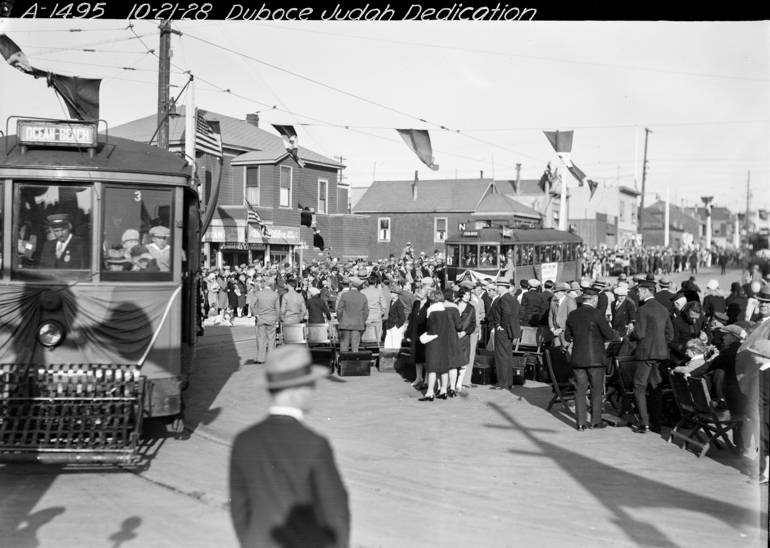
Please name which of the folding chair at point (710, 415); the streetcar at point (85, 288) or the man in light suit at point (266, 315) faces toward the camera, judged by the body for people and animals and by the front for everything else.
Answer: the streetcar

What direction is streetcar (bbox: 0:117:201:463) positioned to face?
toward the camera

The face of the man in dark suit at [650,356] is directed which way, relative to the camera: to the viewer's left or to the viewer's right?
to the viewer's left

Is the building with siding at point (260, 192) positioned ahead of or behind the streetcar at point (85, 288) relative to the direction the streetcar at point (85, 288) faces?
behind

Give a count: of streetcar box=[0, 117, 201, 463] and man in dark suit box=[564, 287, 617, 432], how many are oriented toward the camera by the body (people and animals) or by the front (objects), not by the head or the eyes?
1

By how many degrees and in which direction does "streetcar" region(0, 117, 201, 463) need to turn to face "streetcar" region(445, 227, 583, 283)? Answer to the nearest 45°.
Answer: approximately 135° to its left

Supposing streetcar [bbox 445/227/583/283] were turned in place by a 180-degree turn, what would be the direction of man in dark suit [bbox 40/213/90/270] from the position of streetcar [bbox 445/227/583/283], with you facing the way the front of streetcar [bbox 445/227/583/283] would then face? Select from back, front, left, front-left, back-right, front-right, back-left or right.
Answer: back-right

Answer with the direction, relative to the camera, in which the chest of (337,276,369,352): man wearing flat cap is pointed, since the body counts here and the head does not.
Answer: away from the camera

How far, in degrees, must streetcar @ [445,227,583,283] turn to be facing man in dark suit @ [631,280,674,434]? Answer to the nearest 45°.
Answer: approximately 45° to its left

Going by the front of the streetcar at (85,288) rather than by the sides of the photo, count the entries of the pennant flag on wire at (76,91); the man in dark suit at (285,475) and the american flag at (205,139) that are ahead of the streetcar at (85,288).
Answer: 1
